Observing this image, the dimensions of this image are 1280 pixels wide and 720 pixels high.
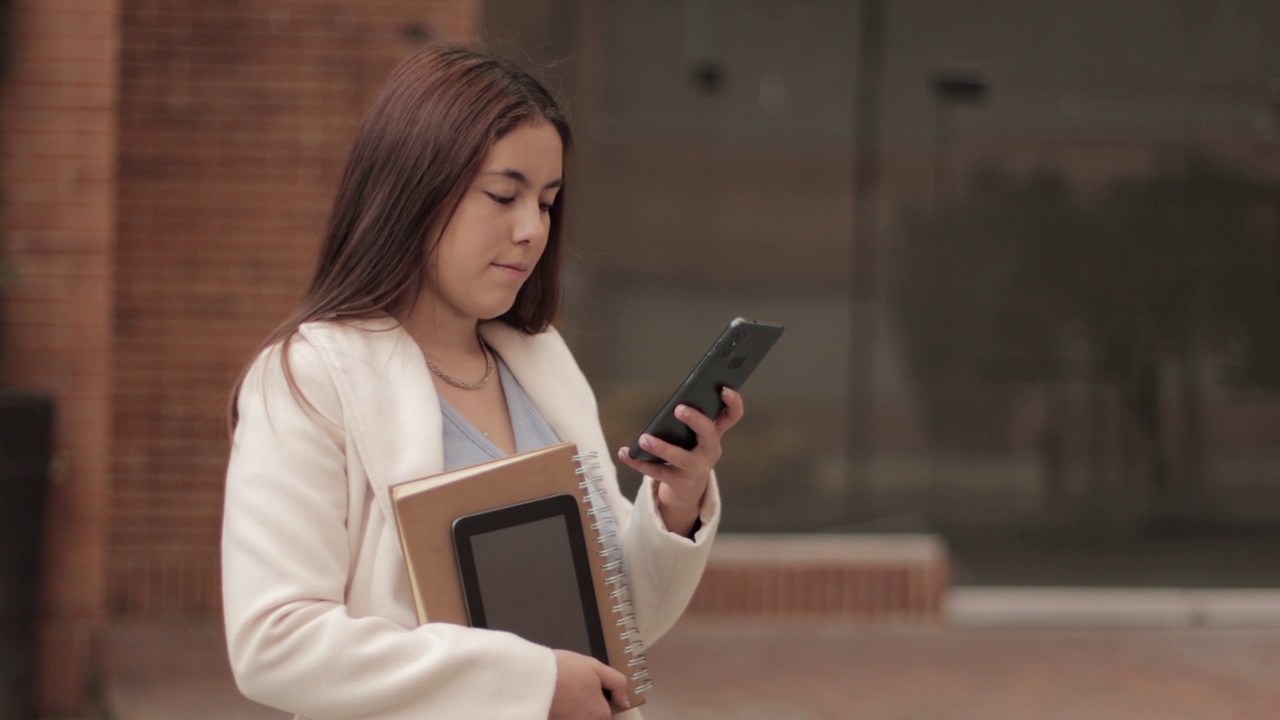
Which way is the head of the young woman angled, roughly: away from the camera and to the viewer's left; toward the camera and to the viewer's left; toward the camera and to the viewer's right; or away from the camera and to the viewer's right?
toward the camera and to the viewer's right

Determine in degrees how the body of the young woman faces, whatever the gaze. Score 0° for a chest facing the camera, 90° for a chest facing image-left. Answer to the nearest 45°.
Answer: approximately 315°

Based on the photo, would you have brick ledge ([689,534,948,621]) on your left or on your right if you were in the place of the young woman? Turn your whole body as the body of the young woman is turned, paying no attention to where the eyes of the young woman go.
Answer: on your left

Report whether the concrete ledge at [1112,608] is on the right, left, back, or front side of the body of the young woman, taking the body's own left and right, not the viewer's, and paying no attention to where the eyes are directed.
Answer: left

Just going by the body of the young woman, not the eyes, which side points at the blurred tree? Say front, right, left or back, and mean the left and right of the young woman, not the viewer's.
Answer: left
